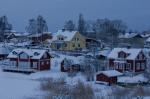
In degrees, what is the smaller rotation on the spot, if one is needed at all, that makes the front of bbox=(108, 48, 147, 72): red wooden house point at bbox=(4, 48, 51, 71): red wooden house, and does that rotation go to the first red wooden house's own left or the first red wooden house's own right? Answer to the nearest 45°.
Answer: approximately 45° to the first red wooden house's own right

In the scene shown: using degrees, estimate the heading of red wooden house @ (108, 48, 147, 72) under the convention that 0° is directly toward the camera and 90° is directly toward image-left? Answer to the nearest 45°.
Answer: approximately 45°

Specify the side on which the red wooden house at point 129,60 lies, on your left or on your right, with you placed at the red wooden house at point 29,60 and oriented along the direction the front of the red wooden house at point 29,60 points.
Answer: on your left

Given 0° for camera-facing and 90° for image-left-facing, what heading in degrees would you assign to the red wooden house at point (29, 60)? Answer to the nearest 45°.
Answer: approximately 45°

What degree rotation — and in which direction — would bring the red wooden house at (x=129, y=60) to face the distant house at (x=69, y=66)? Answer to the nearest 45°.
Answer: approximately 45° to its right

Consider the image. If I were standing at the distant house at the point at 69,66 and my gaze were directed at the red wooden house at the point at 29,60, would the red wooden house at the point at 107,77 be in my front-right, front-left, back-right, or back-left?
back-left

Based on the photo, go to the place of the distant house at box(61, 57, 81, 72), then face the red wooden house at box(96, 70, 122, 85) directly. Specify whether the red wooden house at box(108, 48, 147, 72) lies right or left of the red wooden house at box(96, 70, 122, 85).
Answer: left

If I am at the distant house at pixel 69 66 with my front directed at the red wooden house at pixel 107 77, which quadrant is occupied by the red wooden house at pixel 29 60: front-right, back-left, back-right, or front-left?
back-right

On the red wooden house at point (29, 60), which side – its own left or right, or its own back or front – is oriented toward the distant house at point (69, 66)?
left

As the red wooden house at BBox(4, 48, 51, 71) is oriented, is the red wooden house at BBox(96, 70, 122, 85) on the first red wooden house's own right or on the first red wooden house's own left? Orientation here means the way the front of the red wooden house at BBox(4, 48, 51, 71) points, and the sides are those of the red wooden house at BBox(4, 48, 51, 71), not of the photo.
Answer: on the first red wooden house's own left
